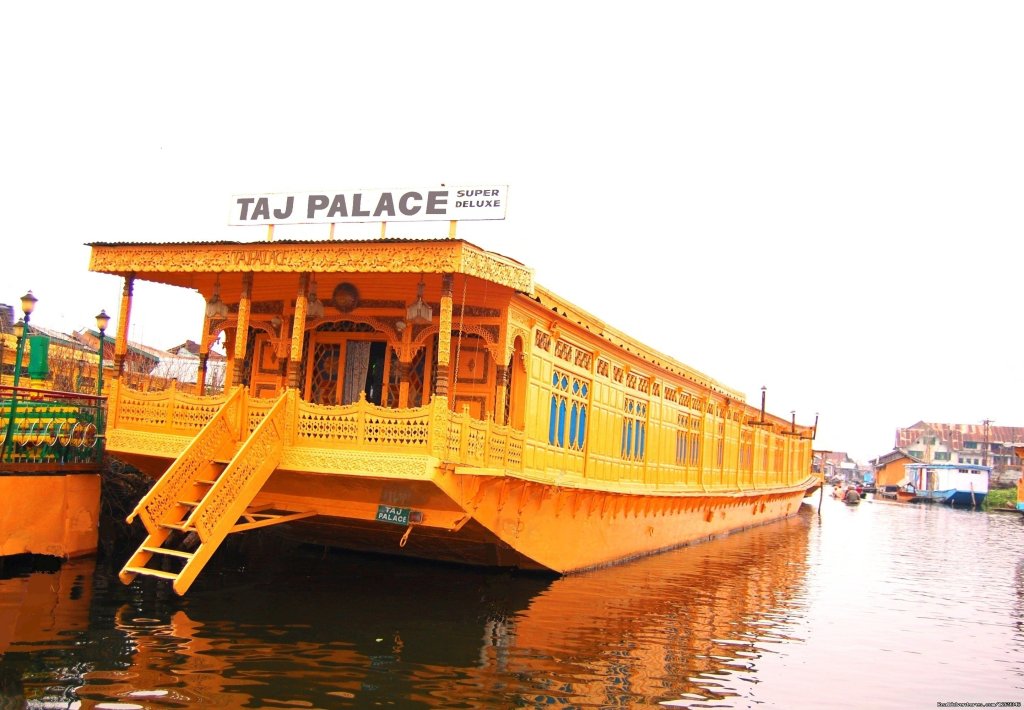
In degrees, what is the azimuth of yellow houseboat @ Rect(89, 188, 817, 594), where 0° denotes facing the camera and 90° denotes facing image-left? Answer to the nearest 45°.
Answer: approximately 45°
